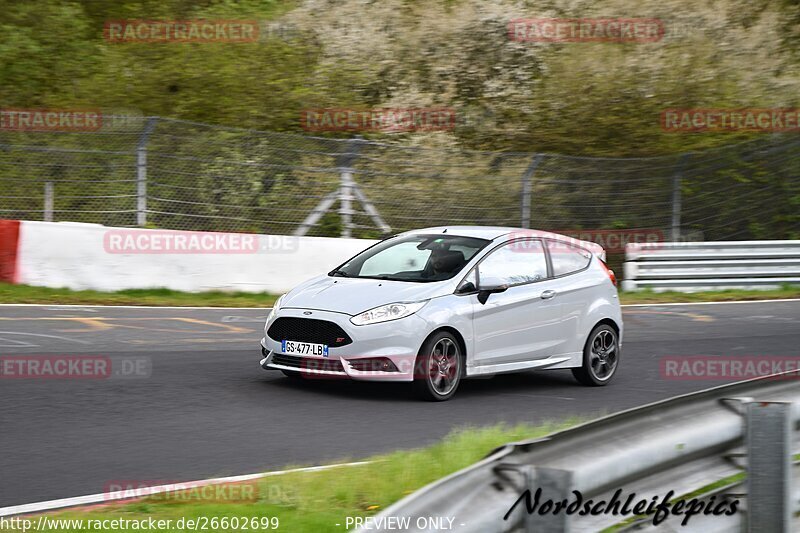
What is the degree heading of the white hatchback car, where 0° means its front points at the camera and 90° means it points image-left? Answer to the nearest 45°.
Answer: approximately 45°

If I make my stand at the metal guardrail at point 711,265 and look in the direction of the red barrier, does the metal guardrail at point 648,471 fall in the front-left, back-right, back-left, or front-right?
front-left

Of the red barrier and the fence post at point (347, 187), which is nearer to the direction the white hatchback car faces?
the red barrier

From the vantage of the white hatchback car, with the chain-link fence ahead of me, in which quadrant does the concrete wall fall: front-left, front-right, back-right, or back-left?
front-left

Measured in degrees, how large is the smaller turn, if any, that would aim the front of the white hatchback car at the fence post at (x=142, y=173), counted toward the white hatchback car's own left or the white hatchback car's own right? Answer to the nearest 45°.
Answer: approximately 90° to the white hatchback car's own right

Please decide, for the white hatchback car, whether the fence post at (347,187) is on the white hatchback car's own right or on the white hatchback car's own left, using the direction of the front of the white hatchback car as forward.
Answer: on the white hatchback car's own right

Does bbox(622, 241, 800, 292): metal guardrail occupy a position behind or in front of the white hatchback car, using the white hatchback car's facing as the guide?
behind

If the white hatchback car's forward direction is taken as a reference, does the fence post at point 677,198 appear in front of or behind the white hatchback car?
behind

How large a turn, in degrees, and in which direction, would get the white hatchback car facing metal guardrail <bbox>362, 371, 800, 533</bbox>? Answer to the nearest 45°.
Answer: approximately 45° to its left

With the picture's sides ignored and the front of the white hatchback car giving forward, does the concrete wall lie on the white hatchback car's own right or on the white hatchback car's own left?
on the white hatchback car's own right

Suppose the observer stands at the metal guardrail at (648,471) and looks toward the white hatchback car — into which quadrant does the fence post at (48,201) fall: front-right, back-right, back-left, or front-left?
front-left

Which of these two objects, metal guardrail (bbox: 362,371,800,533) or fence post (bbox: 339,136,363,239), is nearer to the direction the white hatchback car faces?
the metal guardrail

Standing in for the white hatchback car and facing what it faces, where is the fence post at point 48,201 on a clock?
The fence post is roughly at 3 o'clock from the white hatchback car.
